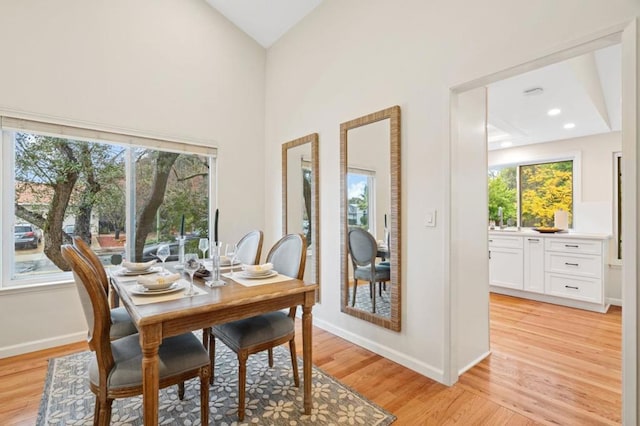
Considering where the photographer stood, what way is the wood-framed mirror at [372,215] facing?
facing the viewer and to the left of the viewer

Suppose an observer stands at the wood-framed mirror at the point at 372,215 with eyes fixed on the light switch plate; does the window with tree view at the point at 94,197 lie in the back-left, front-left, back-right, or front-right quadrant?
back-right

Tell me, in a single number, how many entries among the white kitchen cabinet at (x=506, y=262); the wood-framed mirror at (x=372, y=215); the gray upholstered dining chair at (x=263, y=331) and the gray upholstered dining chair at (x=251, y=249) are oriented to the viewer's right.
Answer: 0

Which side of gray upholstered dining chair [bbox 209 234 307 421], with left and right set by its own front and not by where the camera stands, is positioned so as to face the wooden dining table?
front

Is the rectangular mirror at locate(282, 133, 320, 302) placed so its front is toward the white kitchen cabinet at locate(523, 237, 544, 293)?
no

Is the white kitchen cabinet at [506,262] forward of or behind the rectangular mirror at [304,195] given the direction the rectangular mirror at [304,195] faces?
behind

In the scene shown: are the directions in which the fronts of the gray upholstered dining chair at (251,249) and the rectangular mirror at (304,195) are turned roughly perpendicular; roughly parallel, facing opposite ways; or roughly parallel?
roughly parallel

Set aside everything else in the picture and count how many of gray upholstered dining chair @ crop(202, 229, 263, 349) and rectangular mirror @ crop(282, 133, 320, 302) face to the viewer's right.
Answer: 0

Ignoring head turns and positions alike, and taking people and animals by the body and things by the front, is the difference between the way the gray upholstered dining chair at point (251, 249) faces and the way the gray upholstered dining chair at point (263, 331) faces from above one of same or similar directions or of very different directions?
same or similar directions

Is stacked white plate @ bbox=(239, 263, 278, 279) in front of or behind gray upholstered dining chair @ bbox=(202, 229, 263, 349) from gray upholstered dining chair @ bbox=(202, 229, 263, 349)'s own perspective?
in front

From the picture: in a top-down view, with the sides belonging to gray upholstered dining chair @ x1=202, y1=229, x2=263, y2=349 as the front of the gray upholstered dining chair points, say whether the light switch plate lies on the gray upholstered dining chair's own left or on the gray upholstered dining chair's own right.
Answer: on the gray upholstered dining chair's own left

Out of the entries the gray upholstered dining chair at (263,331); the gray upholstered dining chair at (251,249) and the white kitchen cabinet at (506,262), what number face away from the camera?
0

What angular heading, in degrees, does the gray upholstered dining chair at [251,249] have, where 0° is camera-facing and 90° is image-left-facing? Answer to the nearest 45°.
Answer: approximately 45°

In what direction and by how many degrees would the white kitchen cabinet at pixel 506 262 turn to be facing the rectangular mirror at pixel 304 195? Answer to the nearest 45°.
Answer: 0° — it already faces it
